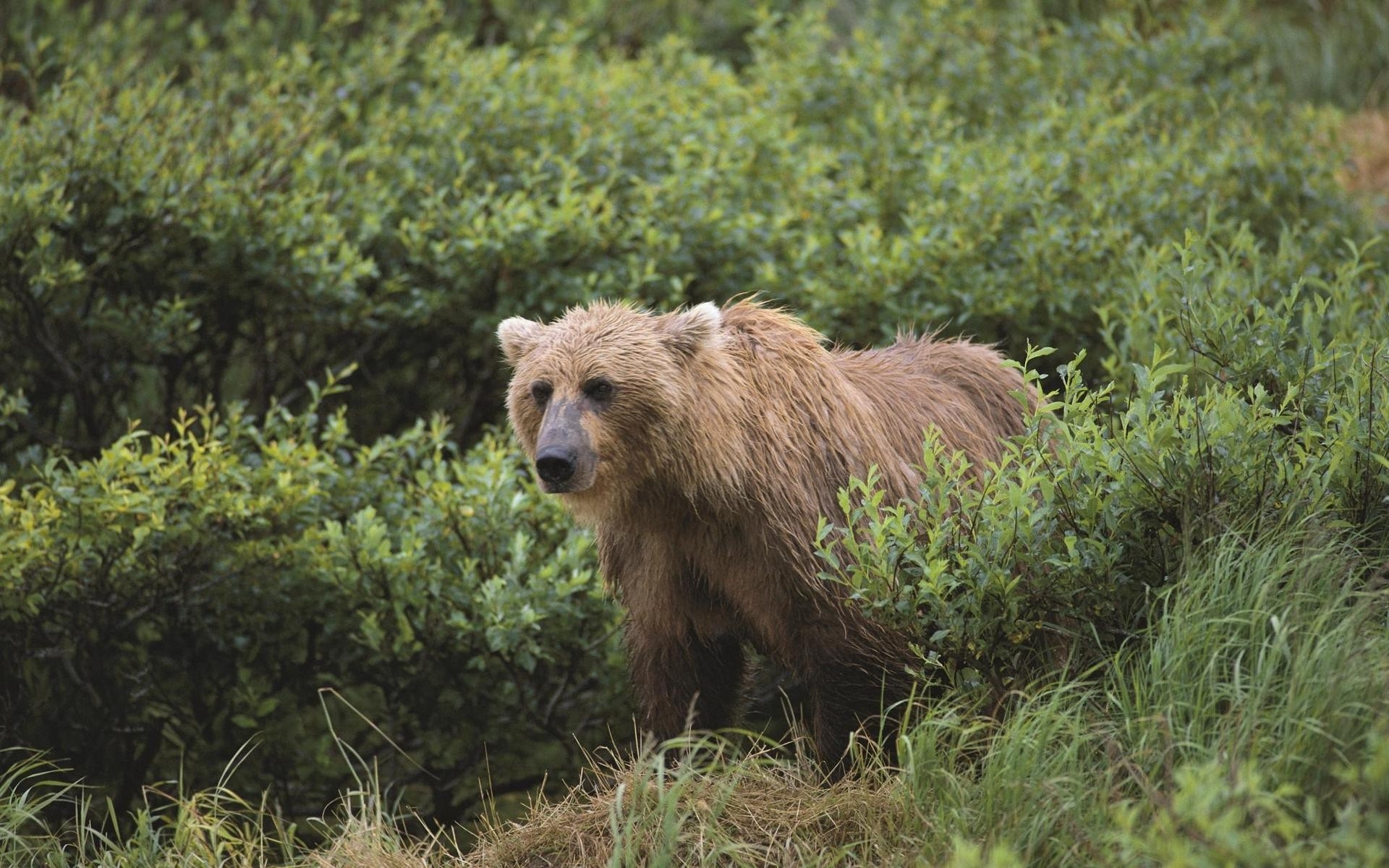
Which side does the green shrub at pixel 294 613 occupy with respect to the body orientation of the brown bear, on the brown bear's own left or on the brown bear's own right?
on the brown bear's own right

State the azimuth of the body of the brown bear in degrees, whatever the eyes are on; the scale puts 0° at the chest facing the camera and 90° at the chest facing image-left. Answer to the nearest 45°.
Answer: approximately 45°
